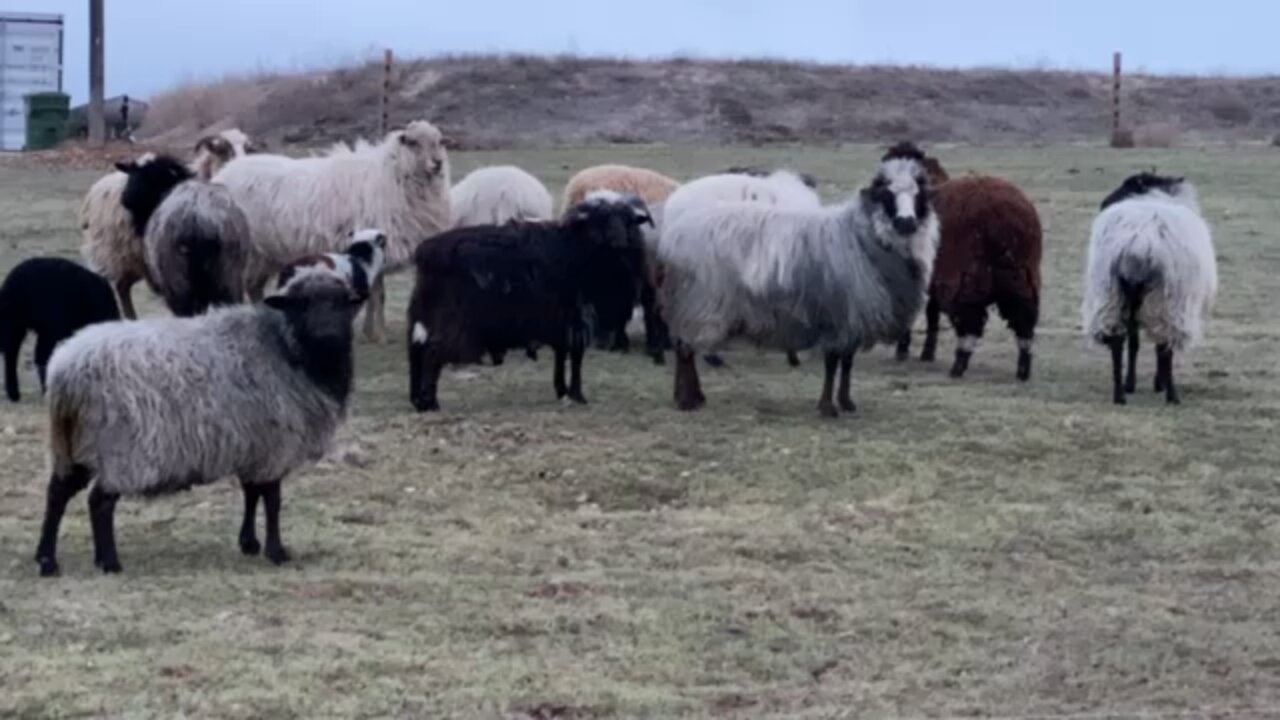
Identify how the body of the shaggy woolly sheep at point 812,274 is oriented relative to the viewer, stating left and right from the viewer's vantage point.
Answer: facing to the right of the viewer

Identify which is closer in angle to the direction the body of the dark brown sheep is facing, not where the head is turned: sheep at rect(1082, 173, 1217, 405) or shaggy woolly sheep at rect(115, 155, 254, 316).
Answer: the shaggy woolly sheep

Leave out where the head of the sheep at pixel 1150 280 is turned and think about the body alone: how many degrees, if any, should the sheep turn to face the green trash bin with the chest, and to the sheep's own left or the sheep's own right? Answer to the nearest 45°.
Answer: approximately 45° to the sheep's own left

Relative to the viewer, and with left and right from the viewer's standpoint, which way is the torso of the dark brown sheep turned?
facing away from the viewer and to the left of the viewer

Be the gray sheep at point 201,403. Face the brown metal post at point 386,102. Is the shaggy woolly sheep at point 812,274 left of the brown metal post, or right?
right

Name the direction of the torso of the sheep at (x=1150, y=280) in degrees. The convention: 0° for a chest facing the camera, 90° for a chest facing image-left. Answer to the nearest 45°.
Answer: approximately 180°

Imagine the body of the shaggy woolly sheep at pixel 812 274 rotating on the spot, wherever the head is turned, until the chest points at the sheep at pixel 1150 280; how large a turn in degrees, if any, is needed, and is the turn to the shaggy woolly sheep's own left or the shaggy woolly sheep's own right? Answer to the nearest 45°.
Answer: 0° — it already faces it

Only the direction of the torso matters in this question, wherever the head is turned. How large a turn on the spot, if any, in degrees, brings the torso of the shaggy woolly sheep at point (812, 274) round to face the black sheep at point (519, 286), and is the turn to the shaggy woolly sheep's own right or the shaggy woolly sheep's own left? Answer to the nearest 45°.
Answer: approximately 180°

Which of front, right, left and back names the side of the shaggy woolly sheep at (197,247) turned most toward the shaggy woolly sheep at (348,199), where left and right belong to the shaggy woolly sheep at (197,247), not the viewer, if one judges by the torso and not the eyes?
right

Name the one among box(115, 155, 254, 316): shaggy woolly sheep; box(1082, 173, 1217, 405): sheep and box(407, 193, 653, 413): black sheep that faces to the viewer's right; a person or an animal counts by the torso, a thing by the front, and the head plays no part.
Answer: the black sheep

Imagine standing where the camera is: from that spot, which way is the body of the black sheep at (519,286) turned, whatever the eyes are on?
to the viewer's right

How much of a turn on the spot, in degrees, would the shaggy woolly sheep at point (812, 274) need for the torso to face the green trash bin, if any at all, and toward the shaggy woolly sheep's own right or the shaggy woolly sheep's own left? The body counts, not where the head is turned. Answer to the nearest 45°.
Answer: approximately 135° to the shaggy woolly sheep's own left
